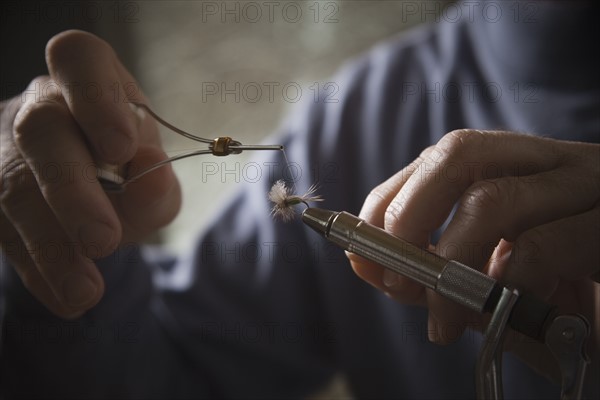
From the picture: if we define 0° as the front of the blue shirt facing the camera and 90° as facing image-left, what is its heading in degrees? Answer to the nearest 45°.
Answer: approximately 0°
